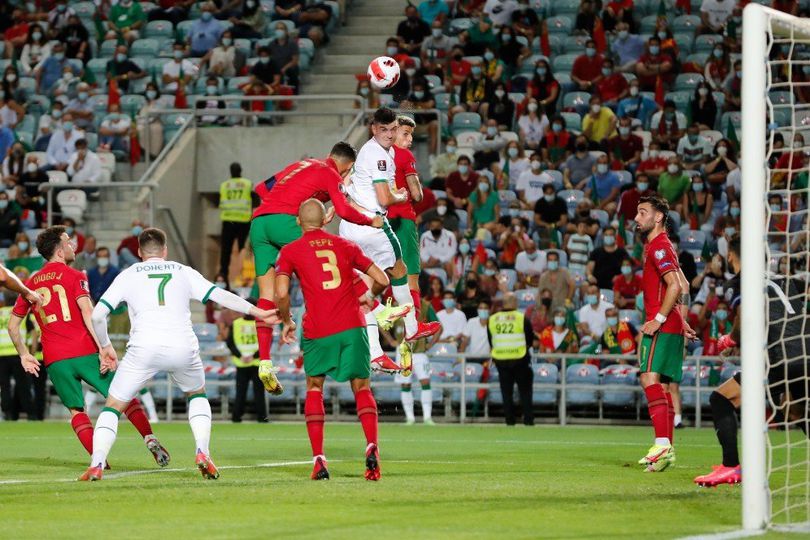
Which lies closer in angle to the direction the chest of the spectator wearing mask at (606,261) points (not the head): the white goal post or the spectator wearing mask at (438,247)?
the white goal post

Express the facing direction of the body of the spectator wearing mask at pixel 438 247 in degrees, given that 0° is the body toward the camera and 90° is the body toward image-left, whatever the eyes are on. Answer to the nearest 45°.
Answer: approximately 0°

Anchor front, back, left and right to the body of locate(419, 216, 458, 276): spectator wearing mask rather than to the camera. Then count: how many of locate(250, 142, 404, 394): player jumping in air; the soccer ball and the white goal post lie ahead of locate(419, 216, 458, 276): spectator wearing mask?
3

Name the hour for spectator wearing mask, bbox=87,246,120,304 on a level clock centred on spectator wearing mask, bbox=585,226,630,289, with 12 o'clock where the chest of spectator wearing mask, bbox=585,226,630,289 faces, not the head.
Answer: spectator wearing mask, bbox=87,246,120,304 is roughly at 3 o'clock from spectator wearing mask, bbox=585,226,630,289.

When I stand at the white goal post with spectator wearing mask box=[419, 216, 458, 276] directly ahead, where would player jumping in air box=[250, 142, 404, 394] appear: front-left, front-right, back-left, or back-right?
front-left

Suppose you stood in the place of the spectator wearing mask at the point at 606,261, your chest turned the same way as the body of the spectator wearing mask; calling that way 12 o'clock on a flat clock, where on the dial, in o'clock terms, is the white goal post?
The white goal post is roughly at 12 o'clock from the spectator wearing mask.

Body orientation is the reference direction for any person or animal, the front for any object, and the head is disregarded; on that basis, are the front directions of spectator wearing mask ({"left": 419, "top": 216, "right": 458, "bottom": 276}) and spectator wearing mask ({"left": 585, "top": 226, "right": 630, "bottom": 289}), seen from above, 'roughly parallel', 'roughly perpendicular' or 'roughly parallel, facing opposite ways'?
roughly parallel

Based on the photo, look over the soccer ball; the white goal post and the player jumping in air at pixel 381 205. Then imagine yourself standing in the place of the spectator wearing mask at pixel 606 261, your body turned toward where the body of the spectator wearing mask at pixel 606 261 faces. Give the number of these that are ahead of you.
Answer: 3

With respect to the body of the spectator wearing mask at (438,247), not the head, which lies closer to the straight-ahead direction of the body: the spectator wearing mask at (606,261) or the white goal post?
the white goal post

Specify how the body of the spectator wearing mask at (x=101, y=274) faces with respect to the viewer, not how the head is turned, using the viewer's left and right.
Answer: facing the viewer

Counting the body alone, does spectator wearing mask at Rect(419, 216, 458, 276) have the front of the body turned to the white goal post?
yes

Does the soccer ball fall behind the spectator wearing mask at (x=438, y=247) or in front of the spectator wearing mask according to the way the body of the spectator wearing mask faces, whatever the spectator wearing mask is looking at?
in front

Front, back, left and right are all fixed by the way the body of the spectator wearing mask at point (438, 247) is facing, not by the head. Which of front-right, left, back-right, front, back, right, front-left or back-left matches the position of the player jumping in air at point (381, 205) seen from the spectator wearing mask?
front

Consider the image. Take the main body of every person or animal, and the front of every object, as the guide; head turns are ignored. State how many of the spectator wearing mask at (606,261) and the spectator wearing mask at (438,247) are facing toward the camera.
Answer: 2

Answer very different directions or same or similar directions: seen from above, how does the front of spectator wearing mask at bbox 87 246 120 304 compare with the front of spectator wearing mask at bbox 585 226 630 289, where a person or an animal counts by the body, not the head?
same or similar directions

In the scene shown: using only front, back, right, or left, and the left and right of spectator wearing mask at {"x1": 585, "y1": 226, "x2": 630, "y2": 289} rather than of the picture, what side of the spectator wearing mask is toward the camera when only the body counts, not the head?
front
